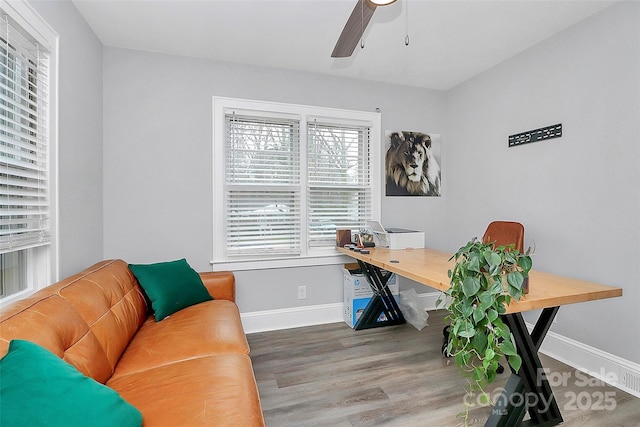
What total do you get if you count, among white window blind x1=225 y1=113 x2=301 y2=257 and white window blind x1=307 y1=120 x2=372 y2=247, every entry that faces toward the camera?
2

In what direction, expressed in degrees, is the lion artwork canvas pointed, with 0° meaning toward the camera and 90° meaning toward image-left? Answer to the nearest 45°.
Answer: approximately 0°

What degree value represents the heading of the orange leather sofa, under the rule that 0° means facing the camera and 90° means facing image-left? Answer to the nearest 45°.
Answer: approximately 270°

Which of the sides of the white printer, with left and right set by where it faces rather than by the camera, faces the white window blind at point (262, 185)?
back

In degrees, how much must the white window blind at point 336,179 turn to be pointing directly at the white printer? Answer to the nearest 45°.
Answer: approximately 45° to its left

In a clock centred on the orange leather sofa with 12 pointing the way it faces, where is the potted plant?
The potted plant is roughly at 1 o'clock from the orange leather sofa.

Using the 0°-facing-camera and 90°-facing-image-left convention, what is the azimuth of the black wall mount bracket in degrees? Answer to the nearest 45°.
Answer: approximately 45°
